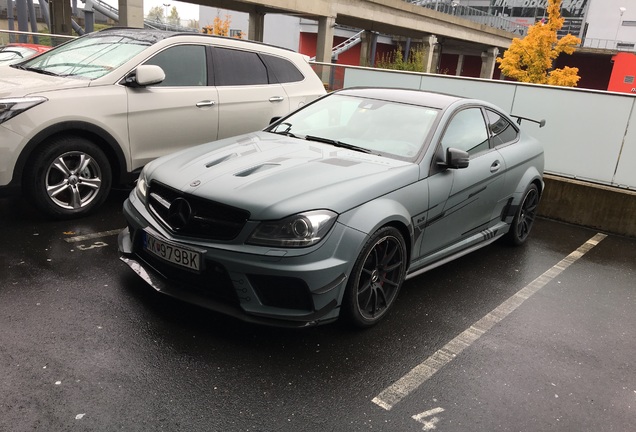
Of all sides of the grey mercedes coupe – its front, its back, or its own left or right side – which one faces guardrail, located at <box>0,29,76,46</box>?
right

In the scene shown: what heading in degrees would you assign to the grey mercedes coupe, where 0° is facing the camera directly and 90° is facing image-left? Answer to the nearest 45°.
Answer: approximately 45°

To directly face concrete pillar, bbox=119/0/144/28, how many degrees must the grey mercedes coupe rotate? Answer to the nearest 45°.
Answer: approximately 90° to its right

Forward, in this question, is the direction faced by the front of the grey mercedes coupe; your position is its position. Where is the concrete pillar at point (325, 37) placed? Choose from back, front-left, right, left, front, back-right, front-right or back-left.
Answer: back-right

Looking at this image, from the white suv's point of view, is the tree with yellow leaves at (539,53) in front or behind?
behind

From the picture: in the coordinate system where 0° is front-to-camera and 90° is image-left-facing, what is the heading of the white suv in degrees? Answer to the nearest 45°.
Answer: approximately 45°

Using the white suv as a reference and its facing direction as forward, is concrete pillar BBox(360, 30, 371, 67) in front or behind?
behind

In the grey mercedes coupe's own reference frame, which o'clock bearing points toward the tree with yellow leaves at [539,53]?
The tree with yellow leaves is roughly at 5 o'clock from the grey mercedes coupe.

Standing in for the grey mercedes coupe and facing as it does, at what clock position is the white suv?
The white suv is roughly at 3 o'clock from the grey mercedes coupe.

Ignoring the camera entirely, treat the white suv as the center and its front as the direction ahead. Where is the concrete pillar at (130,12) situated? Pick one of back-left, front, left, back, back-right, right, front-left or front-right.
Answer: back-right

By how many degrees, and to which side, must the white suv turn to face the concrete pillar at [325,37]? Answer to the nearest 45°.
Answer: approximately 135° to its right
